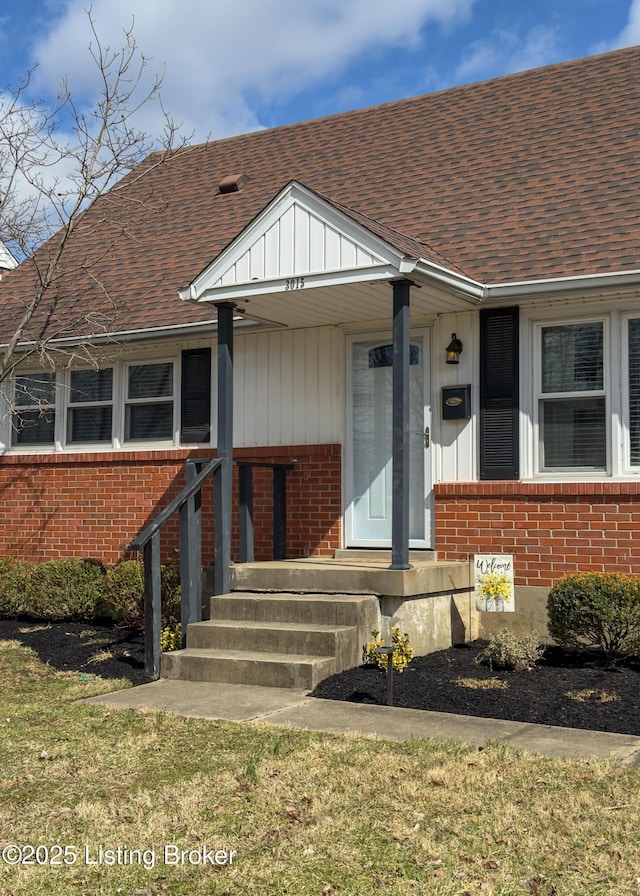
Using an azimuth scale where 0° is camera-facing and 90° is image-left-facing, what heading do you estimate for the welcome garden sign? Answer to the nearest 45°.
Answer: approximately 0°

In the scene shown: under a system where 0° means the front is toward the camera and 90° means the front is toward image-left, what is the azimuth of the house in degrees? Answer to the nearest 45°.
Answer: approximately 45°

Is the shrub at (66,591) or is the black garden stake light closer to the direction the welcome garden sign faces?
the black garden stake light
